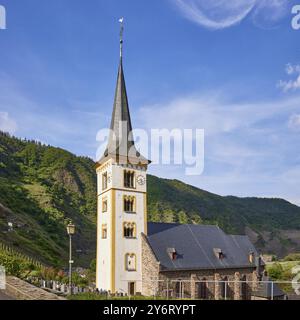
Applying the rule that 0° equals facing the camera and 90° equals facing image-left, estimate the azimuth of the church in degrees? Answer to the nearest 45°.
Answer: approximately 45°
